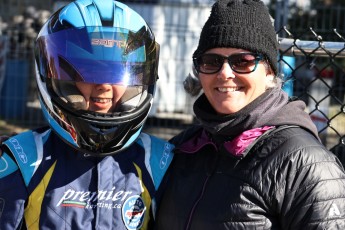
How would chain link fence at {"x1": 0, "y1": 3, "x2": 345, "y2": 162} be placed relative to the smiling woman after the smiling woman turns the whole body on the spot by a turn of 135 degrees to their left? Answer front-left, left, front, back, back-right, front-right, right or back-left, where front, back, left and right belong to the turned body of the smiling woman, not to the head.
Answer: left

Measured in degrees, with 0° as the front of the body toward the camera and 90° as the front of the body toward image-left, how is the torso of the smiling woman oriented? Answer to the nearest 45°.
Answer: approximately 45°
